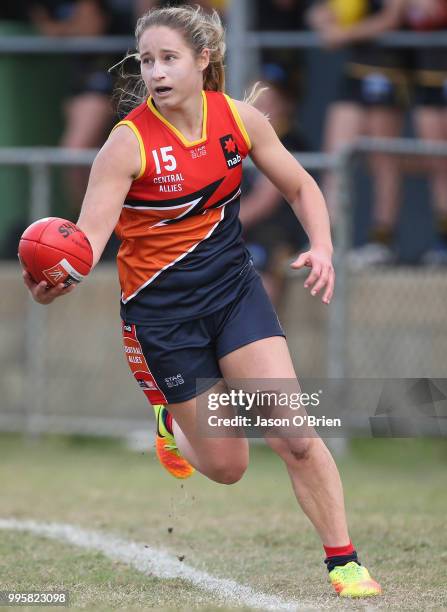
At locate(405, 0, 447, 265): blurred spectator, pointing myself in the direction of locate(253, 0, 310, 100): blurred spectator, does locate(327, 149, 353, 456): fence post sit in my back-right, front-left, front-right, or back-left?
front-left

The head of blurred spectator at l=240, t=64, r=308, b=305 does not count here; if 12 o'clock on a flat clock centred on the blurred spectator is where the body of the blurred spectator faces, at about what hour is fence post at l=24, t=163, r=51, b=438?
The fence post is roughly at 2 o'clock from the blurred spectator.

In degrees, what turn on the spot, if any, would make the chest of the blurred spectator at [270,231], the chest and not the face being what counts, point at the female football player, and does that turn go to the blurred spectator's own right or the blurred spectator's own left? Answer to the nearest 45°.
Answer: approximately 45° to the blurred spectator's own left

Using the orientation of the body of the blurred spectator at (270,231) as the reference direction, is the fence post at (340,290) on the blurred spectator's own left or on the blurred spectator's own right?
on the blurred spectator's own left

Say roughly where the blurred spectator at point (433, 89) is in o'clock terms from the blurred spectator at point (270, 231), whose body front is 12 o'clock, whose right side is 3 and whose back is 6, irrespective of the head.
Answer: the blurred spectator at point (433, 89) is roughly at 7 o'clock from the blurred spectator at point (270, 231).

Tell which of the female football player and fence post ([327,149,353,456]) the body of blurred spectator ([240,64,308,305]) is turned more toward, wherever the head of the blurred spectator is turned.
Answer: the female football player

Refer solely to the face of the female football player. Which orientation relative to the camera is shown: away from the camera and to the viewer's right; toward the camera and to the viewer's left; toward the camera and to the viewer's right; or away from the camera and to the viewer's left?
toward the camera and to the viewer's left

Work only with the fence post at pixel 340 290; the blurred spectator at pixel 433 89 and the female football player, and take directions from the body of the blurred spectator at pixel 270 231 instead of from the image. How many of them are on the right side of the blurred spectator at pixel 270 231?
0

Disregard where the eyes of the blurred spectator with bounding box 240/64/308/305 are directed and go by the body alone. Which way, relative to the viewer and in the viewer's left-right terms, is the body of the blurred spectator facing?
facing the viewer and to the left of the viewer
